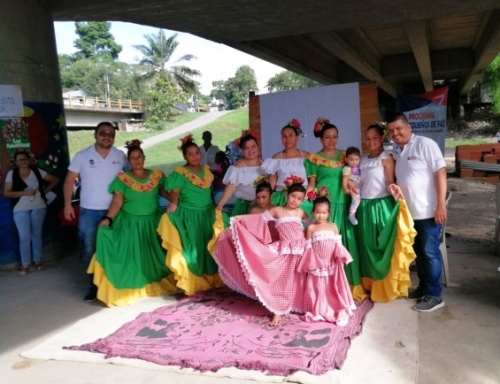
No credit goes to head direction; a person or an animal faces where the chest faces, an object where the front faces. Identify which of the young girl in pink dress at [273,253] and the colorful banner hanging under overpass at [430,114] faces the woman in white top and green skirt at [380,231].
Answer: the colorful banner hanging under overpass

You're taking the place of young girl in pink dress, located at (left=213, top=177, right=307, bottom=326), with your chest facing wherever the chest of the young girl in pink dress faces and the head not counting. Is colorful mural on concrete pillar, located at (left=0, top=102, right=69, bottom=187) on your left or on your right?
on your right

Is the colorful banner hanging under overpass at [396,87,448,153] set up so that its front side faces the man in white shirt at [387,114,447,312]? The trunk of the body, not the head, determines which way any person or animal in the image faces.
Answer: yes

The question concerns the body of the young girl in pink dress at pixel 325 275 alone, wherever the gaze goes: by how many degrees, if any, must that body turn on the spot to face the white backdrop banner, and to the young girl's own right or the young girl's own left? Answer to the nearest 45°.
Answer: approximately 180°

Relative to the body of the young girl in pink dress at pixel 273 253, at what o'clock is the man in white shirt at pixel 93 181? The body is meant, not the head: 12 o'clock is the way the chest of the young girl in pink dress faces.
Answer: The man in white shirt is roughly at 4 o'clock from the young girl in pink dress.

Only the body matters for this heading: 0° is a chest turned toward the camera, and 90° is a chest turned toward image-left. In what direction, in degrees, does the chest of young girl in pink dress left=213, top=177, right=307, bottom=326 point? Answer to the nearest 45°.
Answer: approximately 0°

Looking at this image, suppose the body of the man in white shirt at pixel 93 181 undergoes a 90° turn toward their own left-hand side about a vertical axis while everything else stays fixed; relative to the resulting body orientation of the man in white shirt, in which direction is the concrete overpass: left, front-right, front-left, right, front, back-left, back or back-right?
left

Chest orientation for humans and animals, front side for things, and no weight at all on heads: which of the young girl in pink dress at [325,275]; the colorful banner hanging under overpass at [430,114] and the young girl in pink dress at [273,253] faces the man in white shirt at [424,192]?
the colorful banner hanging under overpass

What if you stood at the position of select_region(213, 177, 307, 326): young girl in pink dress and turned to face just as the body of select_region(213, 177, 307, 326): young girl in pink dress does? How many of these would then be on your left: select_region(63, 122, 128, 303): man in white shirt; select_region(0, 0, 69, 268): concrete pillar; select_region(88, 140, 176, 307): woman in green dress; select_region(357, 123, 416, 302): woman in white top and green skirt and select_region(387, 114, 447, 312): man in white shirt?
2
